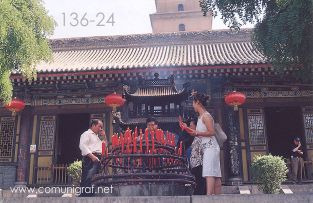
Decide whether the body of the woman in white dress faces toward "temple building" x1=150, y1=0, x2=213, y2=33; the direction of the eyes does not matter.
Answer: no

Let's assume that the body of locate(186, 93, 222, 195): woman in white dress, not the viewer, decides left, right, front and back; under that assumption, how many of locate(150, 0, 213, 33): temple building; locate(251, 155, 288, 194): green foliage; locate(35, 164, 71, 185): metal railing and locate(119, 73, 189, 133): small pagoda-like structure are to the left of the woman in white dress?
0

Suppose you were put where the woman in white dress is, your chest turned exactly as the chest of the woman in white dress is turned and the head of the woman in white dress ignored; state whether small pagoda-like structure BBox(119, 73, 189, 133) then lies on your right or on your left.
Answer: on your right

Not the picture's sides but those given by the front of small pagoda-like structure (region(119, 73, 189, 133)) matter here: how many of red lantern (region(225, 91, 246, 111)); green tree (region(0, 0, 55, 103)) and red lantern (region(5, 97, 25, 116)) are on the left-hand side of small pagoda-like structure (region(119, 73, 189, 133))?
1

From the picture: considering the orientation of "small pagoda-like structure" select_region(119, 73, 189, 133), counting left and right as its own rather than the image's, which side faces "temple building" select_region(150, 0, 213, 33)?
back

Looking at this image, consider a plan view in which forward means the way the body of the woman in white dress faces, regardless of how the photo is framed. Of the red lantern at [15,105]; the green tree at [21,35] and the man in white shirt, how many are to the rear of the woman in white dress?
0

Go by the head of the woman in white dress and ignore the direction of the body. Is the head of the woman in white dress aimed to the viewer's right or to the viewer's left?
to the viewer's left

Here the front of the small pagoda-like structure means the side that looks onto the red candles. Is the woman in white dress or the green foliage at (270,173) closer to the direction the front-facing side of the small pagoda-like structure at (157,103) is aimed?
the woman in white dress

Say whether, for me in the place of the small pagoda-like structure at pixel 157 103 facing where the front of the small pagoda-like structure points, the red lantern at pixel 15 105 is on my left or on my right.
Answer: on my right

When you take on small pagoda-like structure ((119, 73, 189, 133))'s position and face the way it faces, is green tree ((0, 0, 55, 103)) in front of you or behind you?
in front

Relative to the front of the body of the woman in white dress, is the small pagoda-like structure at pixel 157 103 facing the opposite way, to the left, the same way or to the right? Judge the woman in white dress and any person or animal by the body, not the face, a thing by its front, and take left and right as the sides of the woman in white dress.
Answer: to the left

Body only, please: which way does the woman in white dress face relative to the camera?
to the viewer's left
